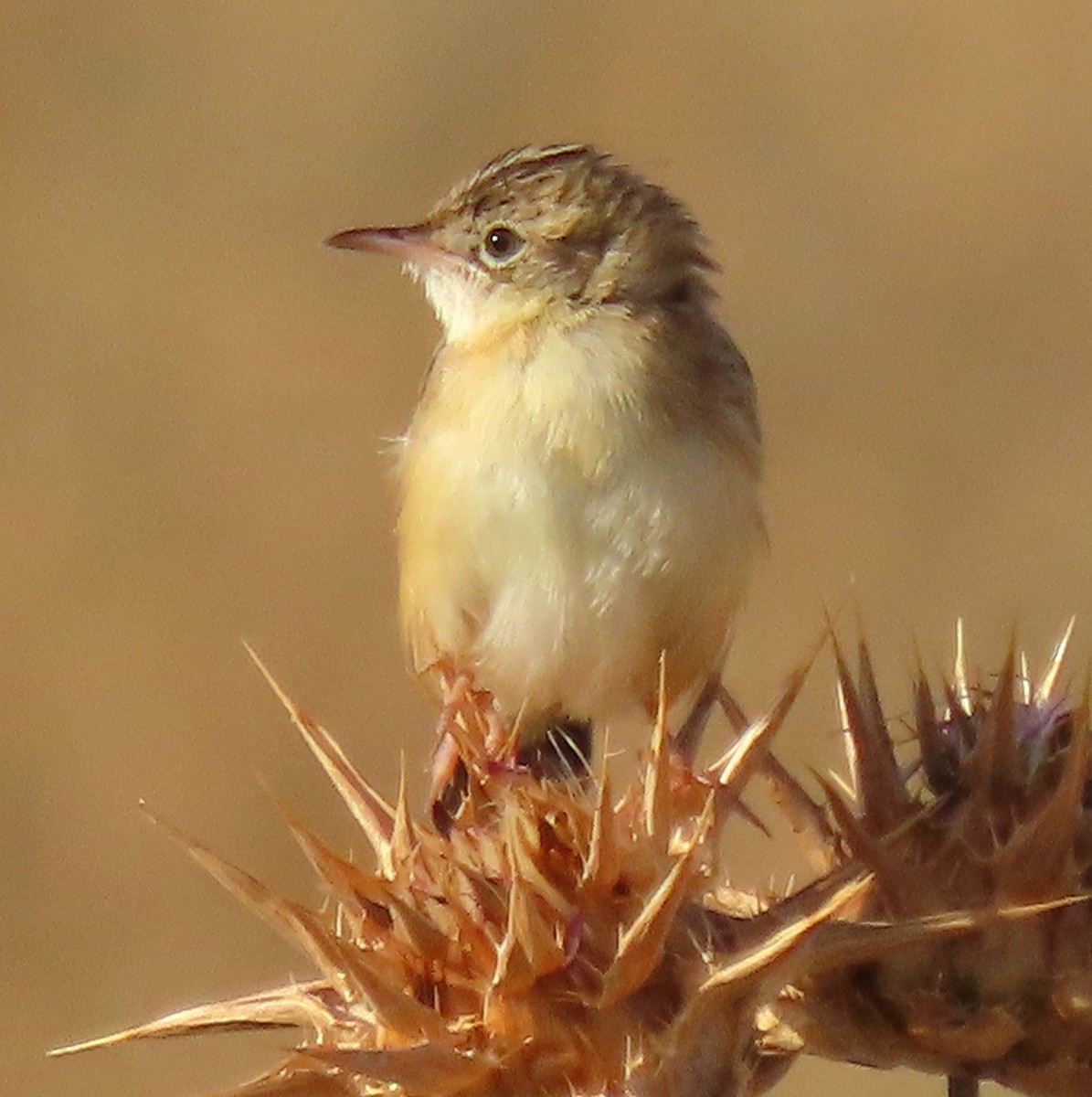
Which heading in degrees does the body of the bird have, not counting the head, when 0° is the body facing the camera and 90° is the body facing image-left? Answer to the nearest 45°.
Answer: approximately 0°
